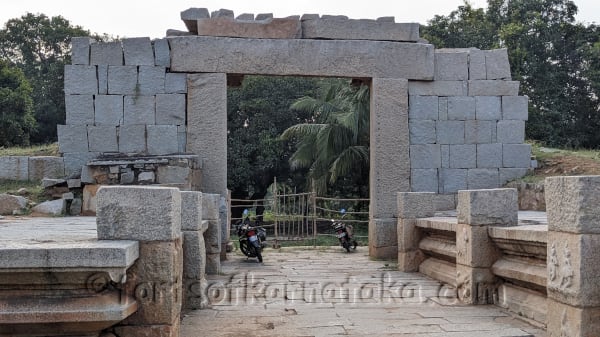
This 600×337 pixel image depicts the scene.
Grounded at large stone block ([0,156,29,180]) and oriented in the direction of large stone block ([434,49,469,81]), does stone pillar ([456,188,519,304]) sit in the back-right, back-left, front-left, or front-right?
front-right

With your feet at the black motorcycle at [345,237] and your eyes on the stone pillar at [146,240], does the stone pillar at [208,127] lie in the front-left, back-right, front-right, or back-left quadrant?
front-right

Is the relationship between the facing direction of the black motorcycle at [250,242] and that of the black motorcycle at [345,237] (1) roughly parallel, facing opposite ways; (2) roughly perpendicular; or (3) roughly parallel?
roughly parallel
